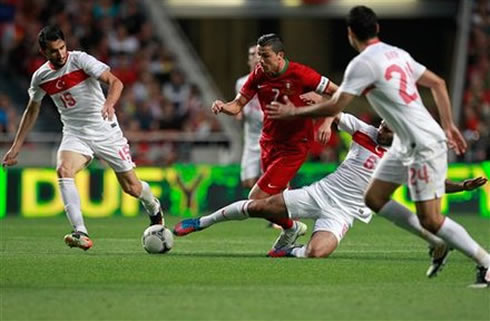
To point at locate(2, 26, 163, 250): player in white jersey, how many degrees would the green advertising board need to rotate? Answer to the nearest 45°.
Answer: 0° — it already faces them

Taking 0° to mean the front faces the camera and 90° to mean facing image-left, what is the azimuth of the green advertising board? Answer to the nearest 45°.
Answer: approximately 0°

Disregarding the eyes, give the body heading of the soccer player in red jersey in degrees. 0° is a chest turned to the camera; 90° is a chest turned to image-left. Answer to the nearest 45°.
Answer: approximately 45°

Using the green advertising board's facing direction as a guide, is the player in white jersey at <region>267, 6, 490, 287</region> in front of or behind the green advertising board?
in front

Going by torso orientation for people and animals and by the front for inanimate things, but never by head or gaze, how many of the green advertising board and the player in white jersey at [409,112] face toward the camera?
1

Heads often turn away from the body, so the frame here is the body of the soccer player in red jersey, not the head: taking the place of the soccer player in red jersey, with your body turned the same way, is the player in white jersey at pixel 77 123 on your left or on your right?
on your right

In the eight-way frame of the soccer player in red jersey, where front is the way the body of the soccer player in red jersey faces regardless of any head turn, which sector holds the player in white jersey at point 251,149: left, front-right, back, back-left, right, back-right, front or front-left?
back-right

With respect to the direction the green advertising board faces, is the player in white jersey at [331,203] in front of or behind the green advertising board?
in front

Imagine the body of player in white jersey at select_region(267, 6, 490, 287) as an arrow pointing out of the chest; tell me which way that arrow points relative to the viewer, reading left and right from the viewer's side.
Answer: facing away from the viewer and to the left of the viewer
